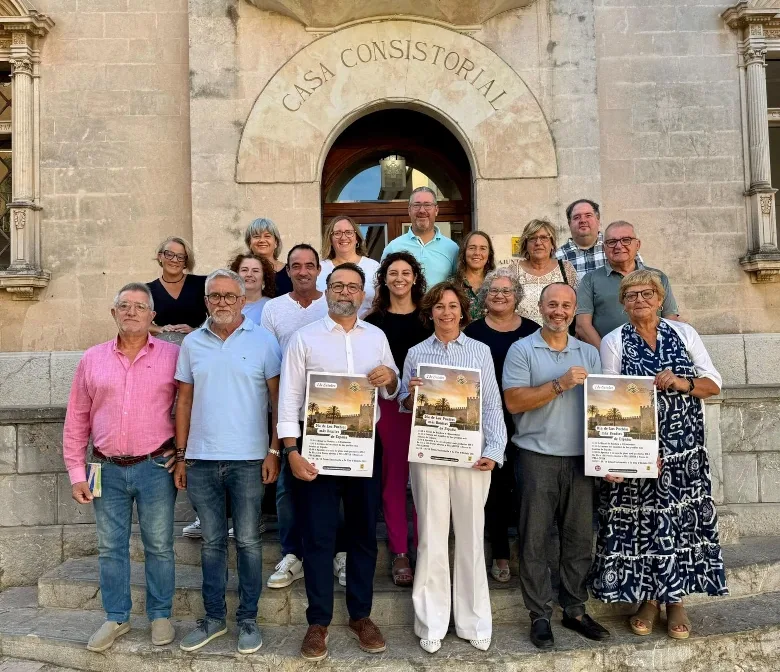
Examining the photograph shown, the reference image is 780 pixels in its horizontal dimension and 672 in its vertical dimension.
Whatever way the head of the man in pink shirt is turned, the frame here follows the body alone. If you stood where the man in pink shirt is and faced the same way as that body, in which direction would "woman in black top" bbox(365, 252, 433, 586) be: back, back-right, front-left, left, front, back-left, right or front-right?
left

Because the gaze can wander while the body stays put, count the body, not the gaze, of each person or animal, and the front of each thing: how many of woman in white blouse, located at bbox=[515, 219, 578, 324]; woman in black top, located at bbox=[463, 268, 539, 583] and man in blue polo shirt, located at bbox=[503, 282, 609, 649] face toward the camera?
3

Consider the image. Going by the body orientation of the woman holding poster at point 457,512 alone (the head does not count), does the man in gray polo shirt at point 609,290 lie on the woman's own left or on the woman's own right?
on the woman's own left

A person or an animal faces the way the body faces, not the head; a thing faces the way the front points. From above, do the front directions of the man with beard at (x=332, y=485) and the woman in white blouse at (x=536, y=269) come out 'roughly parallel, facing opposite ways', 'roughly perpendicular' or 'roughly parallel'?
roughly parallel

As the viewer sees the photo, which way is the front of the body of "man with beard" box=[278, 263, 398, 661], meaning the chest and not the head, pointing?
toward the camera

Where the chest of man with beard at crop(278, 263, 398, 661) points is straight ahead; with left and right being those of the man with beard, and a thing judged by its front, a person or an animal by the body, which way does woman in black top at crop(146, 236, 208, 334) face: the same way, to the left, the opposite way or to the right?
the same way

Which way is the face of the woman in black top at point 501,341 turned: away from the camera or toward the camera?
toward the camera

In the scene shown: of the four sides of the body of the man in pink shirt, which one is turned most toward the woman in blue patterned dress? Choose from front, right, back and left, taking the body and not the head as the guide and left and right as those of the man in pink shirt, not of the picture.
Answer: left

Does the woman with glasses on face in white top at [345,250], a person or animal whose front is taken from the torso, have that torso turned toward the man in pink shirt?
no

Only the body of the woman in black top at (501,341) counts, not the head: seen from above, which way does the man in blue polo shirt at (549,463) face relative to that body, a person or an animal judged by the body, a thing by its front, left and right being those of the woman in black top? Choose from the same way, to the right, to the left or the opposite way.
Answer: the same way

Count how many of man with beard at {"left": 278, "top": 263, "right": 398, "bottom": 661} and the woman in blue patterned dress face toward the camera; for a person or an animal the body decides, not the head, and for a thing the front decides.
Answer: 2

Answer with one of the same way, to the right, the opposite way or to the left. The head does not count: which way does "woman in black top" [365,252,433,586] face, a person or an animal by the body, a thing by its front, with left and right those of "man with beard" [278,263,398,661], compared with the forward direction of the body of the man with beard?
the same way

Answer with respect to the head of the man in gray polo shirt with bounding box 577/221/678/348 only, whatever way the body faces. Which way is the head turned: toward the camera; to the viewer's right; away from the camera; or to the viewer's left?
toward the camera

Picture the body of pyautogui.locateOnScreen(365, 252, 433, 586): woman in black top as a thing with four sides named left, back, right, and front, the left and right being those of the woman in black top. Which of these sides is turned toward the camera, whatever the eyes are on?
front

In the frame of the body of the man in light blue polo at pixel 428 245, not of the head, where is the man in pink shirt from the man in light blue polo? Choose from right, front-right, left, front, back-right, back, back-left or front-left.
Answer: front-right

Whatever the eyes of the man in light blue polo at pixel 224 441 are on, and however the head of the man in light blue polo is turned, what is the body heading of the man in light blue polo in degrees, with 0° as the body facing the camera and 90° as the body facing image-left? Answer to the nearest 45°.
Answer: approximately 0°

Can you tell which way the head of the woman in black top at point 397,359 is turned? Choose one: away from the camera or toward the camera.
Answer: toward the camera
